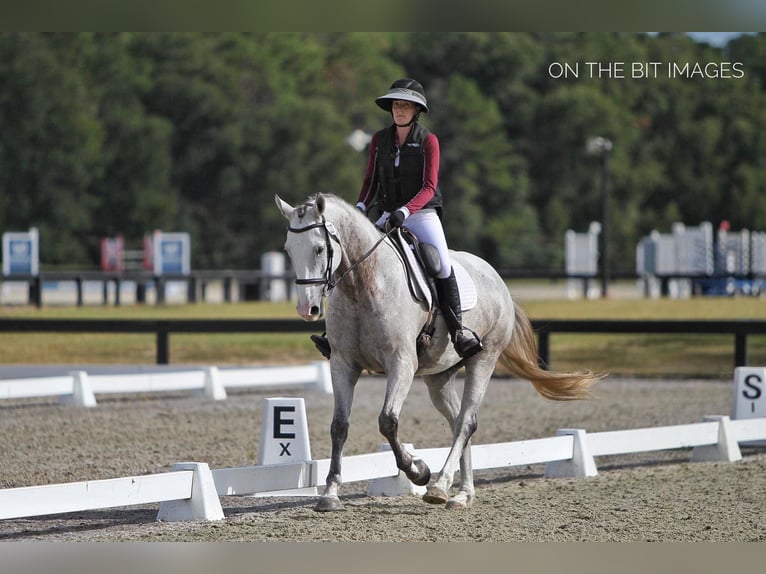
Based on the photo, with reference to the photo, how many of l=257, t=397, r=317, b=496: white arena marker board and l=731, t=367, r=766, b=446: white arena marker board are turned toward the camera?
2

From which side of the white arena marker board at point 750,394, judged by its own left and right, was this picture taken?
front

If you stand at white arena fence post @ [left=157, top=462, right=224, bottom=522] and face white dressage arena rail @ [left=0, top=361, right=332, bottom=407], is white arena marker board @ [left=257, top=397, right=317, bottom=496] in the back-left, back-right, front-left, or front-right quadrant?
front-right

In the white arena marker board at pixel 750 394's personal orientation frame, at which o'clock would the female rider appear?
The female rider is roughly at 1 o'clock from the white arena marker board.

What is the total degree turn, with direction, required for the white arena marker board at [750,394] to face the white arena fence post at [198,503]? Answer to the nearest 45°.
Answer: approximately 45° to its right

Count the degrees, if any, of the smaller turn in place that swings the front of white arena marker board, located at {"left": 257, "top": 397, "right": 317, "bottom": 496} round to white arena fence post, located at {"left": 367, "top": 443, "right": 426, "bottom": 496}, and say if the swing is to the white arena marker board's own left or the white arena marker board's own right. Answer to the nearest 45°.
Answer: approximately 90° to the white arena marker board's own left

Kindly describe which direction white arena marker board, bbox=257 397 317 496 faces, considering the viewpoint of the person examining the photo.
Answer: facing the viewer

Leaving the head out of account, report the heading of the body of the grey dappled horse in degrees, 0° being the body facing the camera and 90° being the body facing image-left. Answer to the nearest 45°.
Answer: approximately 45°

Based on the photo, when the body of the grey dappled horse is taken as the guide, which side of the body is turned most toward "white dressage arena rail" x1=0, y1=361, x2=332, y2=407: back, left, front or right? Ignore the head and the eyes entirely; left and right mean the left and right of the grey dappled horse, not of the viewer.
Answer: right

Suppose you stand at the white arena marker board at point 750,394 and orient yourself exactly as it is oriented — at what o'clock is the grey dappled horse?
The grey dappled horse is roughly at 1 o'clock from the white arena marker board.

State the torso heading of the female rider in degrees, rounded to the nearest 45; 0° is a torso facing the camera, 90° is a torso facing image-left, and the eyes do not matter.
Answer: approximately 45°
